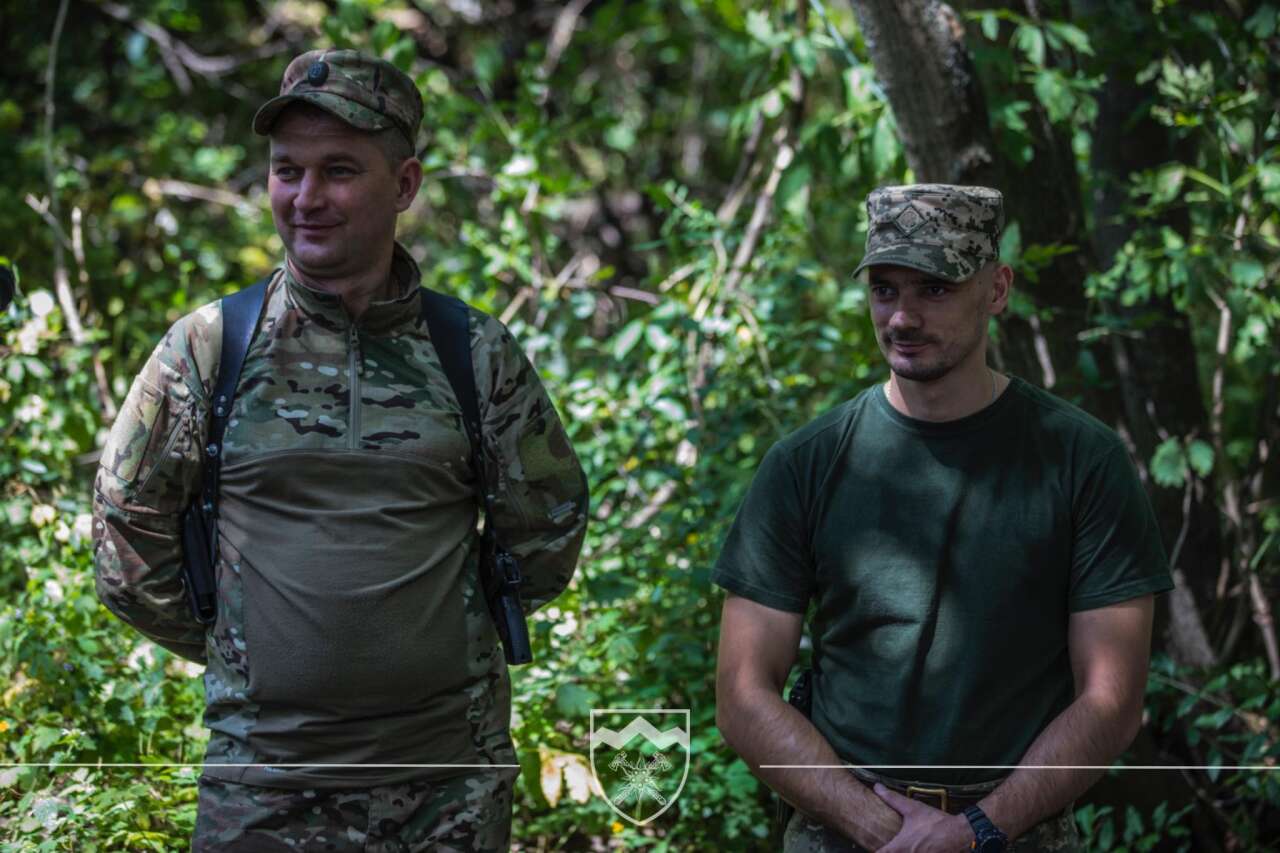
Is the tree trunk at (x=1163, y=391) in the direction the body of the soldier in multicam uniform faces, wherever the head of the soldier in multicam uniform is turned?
no

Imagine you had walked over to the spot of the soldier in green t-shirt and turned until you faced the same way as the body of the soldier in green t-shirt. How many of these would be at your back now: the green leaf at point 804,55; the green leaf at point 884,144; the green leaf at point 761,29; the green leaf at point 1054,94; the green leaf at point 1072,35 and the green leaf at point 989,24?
6

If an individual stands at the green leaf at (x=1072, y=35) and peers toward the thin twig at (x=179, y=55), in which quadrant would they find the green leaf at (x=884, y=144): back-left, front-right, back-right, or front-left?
front-left

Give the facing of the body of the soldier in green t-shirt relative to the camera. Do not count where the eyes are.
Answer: toward the camera

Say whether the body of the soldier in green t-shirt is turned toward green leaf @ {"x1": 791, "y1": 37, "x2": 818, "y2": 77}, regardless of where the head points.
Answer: no

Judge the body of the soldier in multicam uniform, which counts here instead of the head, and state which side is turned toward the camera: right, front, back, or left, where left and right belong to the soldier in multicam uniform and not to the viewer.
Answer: front

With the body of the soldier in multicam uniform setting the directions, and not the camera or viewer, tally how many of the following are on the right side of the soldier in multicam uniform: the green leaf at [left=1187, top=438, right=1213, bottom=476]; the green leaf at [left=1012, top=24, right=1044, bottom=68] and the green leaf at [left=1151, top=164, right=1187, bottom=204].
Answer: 0

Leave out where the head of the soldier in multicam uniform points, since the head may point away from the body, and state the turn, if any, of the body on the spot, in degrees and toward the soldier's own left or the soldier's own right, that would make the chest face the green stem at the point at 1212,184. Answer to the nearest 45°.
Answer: approximately 135° to the soldier's own left

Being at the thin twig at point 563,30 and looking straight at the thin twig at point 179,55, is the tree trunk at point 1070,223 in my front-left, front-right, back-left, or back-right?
back-left

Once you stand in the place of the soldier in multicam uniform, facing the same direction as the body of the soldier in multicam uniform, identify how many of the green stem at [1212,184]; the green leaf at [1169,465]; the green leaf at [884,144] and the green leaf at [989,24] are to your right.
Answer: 0

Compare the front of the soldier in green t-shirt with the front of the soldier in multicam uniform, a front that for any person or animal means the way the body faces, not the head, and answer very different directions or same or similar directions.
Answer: same or similar directions

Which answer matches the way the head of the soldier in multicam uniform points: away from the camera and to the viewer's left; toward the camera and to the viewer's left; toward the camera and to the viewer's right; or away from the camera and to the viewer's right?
toward the camera and to the viewer's left

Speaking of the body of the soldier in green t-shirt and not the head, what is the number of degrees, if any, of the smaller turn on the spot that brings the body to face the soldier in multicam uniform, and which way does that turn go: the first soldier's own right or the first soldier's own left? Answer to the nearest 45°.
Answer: approximately 90° to the first soldier's own right

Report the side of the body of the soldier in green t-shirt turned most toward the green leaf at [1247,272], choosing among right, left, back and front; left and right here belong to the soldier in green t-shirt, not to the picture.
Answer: back

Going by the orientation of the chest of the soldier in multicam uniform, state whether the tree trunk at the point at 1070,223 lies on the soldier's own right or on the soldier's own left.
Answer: on the soldier's own left

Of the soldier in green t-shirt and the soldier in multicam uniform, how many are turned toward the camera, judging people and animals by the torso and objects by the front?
2

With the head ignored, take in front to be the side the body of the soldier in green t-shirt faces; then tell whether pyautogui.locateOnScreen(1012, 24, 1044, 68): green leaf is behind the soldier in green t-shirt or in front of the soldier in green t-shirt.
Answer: behind

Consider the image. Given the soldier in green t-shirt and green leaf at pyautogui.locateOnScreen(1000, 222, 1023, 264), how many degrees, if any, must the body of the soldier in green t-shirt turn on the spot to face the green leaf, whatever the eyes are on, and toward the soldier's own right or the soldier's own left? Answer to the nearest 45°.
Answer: approximately 180°
